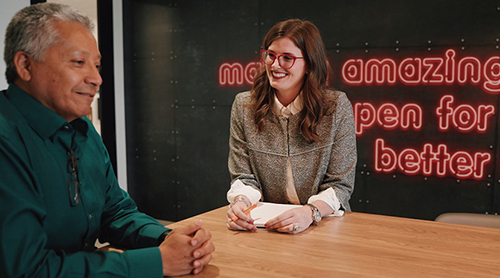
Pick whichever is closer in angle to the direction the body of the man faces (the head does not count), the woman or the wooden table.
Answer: the wooden table

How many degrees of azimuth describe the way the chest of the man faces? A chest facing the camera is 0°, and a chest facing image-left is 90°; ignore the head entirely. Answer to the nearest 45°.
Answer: approximately 315°

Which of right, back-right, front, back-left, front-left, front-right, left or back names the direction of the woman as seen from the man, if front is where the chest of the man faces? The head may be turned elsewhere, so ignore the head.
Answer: left
